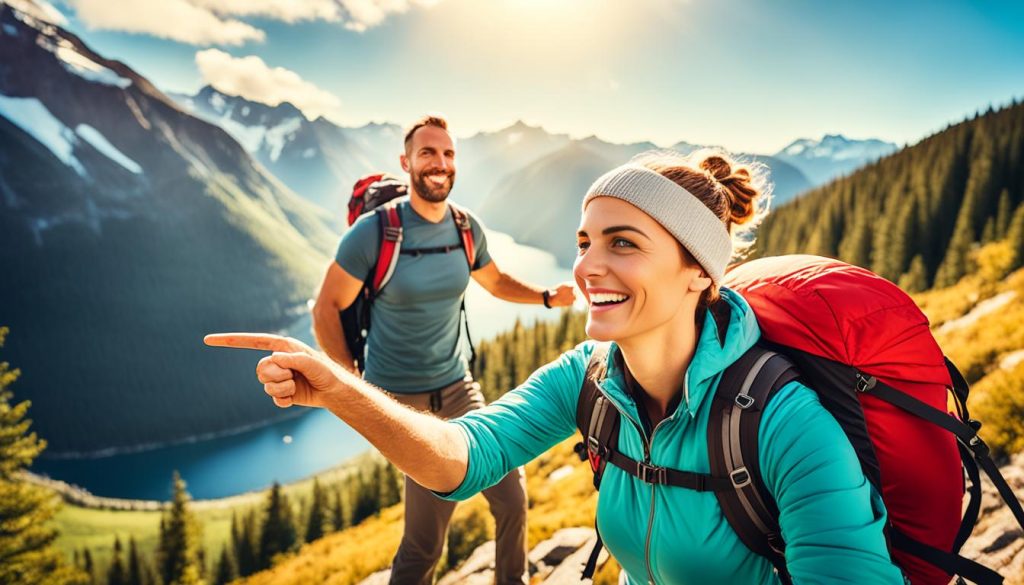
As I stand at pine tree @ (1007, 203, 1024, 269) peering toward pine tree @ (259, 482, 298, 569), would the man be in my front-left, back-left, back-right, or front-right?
front-left

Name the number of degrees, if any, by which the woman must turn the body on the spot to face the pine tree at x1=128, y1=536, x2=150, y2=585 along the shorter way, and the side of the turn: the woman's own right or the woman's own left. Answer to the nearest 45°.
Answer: approximately 90° to the woman's own right

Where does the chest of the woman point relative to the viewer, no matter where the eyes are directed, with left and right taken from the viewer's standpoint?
facing the viewer and to the left of the viewer

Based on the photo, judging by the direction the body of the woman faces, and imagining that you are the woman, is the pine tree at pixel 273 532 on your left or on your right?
on your right

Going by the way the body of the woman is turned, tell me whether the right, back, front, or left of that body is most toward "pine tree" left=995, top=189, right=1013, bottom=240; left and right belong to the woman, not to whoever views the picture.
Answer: back

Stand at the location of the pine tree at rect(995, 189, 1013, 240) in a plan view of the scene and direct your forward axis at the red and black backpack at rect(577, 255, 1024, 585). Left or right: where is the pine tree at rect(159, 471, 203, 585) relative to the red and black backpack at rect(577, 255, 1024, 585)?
right

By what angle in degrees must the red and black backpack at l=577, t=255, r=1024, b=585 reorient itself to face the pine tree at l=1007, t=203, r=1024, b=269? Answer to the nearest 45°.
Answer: approximately 45° to its left

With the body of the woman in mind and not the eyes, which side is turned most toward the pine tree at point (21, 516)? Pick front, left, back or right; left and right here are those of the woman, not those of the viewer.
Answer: right

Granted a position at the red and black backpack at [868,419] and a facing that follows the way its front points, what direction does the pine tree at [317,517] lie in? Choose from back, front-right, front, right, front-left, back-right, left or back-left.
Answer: left

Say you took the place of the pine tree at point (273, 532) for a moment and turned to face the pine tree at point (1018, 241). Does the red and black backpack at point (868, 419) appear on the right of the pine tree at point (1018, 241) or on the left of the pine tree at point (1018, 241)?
right
